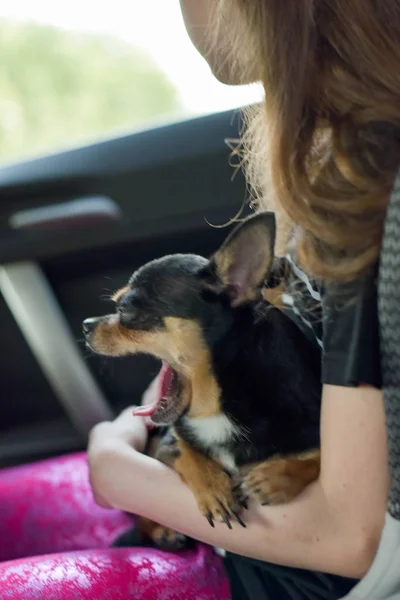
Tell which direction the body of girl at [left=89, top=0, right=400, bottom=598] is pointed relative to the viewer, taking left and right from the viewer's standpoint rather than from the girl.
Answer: facing to the left of the viewer
